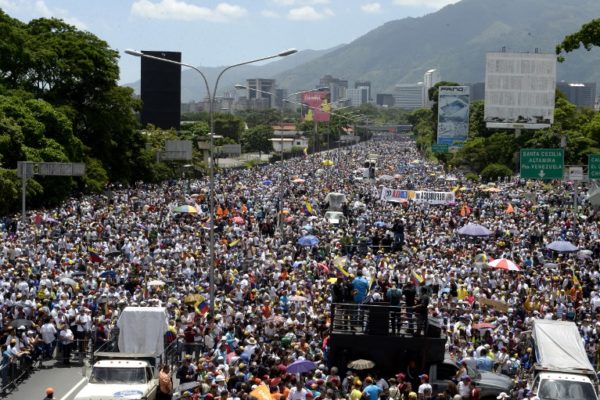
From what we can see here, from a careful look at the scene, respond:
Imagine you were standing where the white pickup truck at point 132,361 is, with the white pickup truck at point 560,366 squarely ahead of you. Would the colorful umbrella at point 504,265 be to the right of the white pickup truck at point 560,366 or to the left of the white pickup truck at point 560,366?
left

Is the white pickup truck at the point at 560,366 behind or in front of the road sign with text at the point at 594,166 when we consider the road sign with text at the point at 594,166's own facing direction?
in front

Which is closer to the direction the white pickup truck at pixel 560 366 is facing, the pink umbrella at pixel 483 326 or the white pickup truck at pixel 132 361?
the white pickup truck

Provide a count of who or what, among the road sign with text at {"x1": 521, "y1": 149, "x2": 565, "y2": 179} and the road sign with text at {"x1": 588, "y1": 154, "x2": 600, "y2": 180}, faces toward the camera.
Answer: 2

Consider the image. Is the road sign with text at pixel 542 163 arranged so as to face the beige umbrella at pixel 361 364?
yes

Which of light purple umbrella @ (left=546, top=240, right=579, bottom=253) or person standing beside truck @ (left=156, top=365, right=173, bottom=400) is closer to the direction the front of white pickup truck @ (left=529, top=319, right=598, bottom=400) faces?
the person standing beside truck

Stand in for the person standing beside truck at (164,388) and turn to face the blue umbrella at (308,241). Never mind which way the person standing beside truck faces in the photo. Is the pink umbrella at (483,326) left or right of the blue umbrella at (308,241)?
right

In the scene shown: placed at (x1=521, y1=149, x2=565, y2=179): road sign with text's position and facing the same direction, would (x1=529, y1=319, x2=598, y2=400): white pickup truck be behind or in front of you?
in front

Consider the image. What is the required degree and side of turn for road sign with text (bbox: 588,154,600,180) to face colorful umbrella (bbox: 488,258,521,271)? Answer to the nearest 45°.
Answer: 0° — it already faces it

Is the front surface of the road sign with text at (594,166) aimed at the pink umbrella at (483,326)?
yes

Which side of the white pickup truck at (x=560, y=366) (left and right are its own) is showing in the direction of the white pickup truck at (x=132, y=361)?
right

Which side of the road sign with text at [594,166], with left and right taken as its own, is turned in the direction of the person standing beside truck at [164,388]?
front

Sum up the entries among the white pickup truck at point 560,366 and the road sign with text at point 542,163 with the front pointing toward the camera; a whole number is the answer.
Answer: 2

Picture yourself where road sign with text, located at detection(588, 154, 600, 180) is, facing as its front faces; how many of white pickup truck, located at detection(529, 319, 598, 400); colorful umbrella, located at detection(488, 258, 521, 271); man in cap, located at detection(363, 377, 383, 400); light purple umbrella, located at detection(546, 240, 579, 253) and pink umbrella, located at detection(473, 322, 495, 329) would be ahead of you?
5

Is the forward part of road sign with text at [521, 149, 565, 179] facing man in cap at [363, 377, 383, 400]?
yes

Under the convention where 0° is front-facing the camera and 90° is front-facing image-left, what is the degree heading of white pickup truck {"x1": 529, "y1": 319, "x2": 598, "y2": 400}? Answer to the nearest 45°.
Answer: approximately 0°
